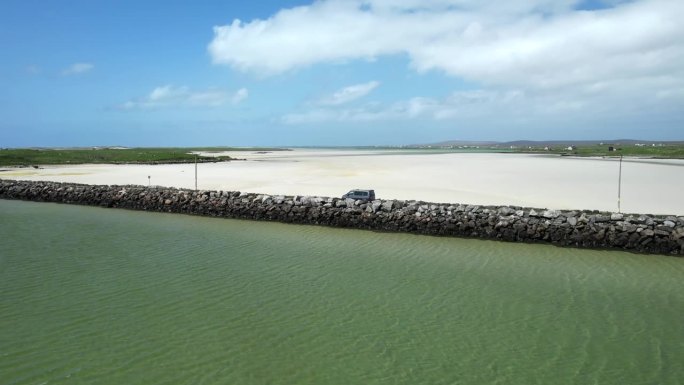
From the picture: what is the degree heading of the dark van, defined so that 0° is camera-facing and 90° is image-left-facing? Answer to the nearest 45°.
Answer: approximately 90°
